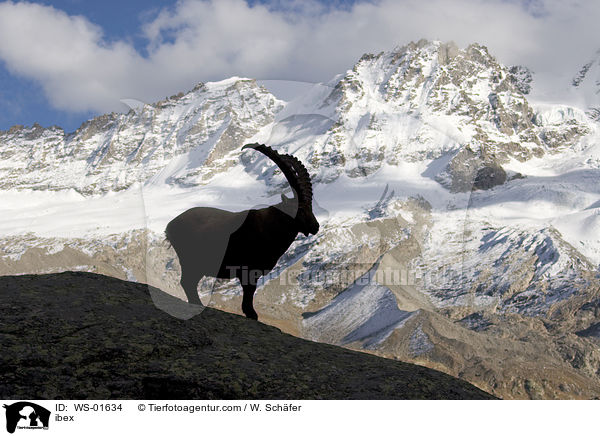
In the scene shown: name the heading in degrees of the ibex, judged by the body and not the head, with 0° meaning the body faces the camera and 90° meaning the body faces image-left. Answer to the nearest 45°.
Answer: approximately 270°
